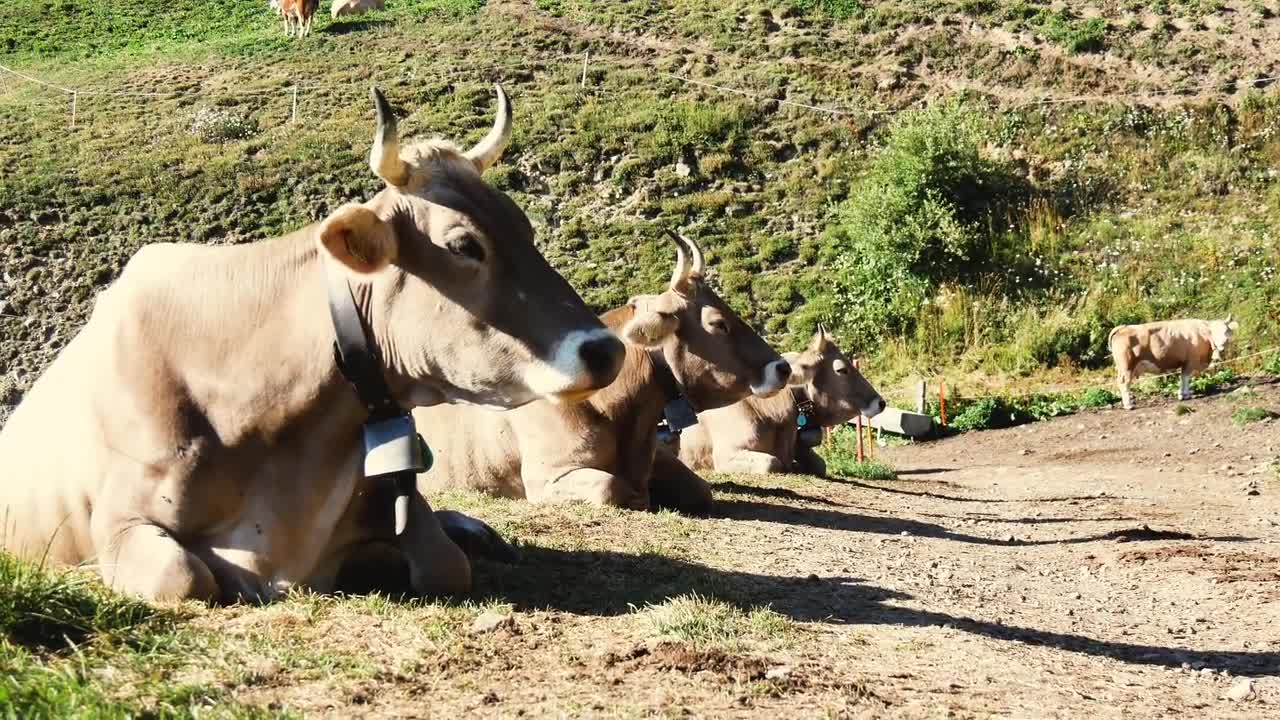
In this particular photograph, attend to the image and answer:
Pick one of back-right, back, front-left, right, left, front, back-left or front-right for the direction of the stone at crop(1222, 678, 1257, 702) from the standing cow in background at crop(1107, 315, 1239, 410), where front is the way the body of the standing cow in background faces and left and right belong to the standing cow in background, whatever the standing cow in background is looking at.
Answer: right

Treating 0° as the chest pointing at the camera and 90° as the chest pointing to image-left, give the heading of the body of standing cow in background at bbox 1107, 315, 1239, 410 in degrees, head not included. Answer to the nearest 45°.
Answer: approximately 270°

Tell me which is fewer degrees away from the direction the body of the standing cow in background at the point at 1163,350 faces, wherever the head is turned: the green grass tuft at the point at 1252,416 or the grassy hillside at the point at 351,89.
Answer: the green grass tuft

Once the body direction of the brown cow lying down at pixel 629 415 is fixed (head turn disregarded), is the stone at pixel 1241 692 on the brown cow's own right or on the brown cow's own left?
on the brown cow's own right

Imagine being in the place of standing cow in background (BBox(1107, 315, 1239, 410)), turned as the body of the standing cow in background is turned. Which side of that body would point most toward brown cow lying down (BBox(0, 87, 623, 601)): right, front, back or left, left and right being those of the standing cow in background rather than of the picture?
right

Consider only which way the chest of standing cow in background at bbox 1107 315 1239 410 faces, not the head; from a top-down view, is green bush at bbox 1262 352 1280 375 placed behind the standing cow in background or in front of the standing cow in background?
in front

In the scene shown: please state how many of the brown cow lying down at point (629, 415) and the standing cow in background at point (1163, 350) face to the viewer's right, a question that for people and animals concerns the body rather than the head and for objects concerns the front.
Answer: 2

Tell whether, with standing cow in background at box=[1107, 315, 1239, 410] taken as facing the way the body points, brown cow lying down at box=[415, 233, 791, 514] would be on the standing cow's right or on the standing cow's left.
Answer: on the standing cow's right

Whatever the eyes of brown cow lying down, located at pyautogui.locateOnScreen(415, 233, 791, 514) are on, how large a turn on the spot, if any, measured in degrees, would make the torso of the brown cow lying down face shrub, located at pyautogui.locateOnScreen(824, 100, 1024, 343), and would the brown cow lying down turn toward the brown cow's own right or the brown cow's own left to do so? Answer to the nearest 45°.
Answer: approximately 90° to the brown cow's own left

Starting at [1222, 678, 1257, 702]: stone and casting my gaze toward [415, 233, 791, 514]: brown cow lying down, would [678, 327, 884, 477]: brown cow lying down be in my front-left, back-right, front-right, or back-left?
front-right

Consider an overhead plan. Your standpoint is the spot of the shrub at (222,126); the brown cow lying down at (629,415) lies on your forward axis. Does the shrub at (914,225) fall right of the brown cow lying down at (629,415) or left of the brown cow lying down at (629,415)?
left

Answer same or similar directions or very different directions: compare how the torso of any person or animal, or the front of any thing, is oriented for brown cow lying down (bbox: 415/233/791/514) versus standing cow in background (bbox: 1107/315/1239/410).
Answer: same or similar directions

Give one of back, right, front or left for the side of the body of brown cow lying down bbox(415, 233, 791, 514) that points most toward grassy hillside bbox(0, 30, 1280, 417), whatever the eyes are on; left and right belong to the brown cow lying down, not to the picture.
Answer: left

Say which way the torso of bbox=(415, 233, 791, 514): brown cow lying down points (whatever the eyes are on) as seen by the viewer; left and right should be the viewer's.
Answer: facing to the right of the viewer

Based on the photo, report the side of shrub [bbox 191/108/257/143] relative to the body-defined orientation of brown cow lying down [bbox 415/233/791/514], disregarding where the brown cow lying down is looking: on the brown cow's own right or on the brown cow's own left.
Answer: on the brown cow's own left
